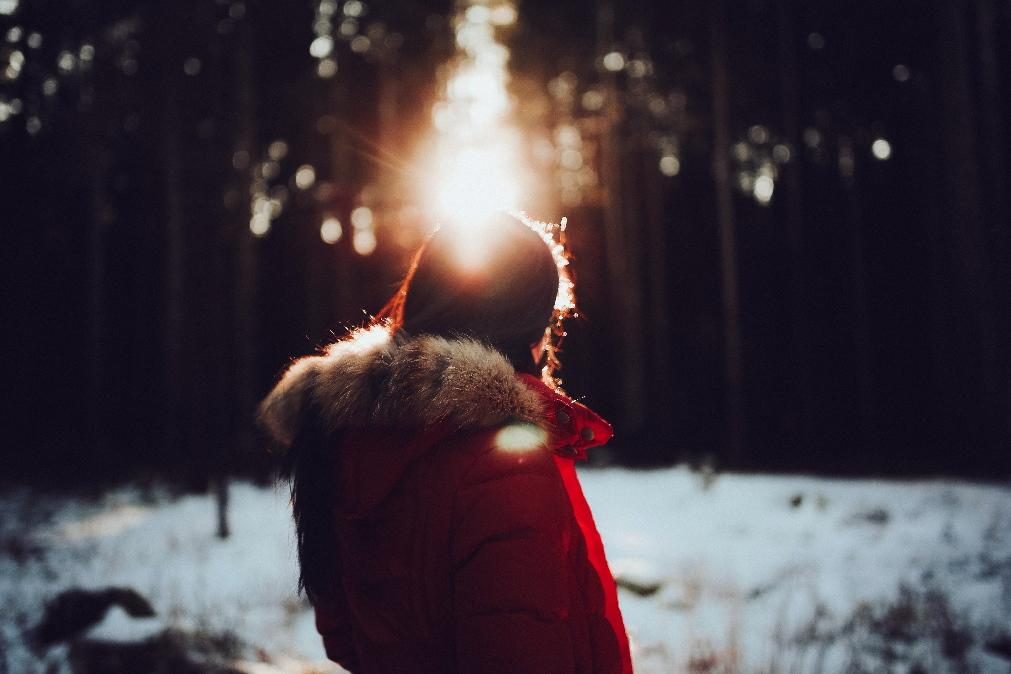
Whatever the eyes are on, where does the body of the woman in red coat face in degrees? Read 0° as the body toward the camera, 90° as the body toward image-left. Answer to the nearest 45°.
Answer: approximately 225°
